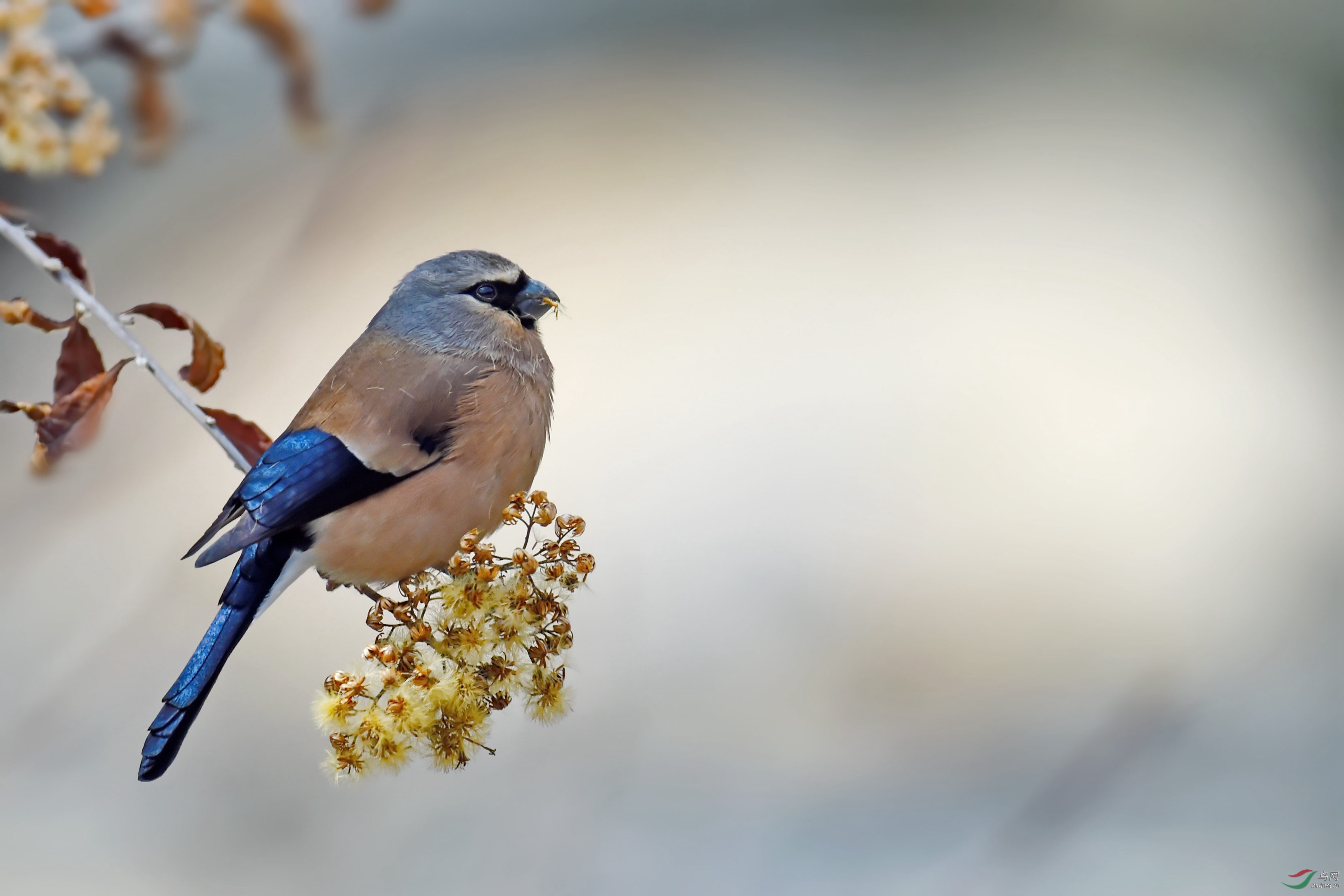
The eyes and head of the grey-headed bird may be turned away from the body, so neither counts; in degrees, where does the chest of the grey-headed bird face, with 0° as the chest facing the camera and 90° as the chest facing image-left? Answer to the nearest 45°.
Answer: approximately 270°
